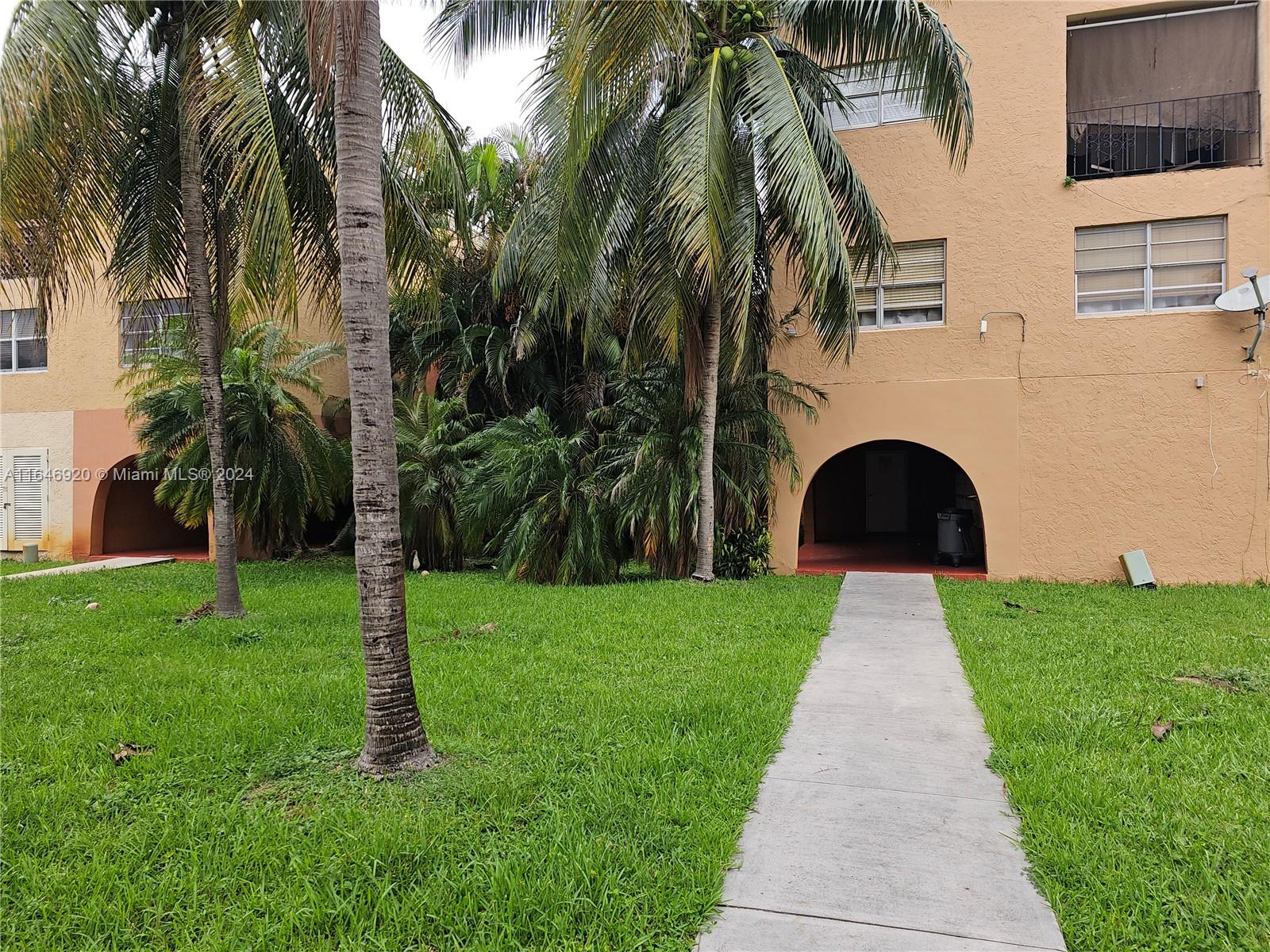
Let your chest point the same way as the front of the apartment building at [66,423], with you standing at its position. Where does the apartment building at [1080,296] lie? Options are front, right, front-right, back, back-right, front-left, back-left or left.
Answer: front-left

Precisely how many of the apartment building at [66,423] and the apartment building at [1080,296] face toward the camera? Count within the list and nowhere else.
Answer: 2

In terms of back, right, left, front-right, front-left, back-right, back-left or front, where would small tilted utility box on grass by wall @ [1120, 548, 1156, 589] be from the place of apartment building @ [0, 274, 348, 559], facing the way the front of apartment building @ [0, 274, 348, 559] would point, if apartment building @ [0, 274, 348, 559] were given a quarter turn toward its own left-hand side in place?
front-right

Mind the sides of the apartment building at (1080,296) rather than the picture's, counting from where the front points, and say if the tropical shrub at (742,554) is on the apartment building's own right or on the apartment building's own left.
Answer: on the apartment building's own right

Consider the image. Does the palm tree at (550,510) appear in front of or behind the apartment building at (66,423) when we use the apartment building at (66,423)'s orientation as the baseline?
in front

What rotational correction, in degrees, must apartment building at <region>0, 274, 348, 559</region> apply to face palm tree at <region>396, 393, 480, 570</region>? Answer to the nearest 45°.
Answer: approximately 45° to its left

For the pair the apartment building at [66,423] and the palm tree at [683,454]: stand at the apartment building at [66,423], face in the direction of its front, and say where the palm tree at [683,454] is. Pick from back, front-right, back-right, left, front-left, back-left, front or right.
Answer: front-left

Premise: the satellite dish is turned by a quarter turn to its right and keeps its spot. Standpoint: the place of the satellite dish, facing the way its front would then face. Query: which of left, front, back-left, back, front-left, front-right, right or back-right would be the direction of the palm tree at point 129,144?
left

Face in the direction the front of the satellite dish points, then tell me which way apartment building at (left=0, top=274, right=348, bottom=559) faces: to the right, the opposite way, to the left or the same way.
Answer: to the left

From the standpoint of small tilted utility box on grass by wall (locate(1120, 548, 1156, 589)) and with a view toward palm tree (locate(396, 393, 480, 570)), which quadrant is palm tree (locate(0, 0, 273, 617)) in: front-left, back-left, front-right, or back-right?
front-left

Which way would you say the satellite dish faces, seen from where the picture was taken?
facing the viewer and to the left of the viewer

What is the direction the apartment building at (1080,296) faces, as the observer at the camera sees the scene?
facing the viewer

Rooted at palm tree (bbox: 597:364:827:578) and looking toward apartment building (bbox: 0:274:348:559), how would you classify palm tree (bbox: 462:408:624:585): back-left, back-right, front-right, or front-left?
front-left
